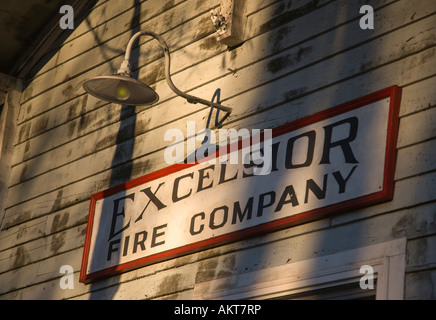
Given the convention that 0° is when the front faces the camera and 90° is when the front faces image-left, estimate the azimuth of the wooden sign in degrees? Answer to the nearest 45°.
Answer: approximately 45°
